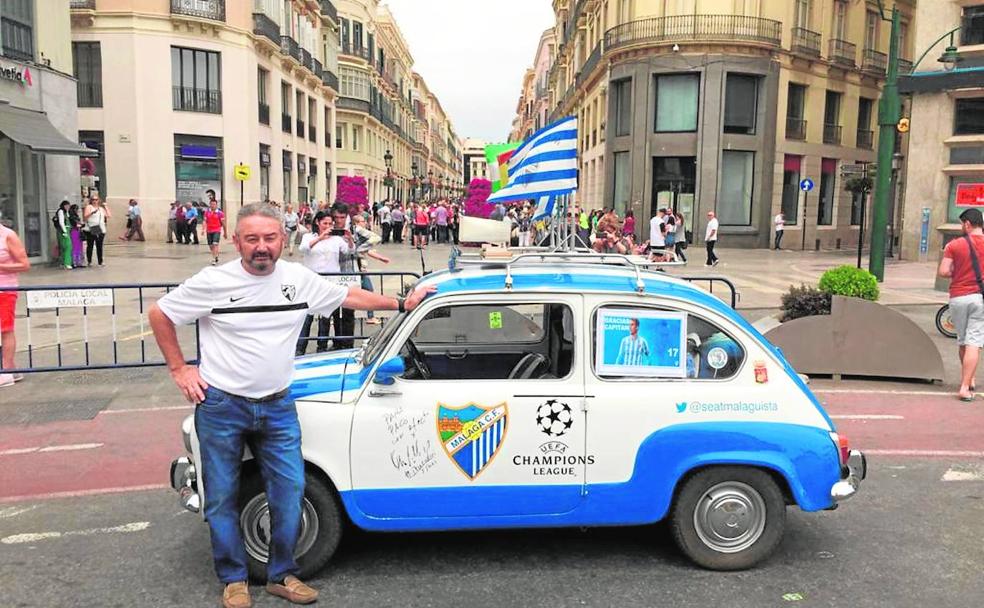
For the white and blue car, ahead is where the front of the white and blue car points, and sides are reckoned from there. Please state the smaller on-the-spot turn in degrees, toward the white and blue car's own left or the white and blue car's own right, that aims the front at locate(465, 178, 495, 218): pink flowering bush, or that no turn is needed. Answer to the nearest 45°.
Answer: approximately 90° to the white and blue car's own right

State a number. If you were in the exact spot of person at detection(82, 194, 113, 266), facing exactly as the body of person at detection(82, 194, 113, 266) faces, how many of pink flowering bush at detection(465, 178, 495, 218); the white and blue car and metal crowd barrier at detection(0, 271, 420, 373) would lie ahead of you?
2

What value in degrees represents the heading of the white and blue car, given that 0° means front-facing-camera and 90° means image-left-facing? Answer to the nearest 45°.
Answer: approximately 90°

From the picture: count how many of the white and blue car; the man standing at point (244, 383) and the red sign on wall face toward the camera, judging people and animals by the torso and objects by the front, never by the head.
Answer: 2

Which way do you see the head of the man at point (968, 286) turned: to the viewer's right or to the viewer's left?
to the viewer's left

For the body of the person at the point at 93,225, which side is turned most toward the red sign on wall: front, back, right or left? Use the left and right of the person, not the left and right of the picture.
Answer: left

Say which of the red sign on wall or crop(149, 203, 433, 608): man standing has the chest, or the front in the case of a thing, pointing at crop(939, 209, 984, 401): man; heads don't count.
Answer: the red sign on wall

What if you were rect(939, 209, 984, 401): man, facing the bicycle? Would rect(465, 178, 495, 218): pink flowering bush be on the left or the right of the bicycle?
left

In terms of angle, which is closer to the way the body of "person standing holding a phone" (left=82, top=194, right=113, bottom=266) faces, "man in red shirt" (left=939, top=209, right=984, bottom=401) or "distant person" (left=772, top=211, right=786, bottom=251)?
the man in red shirt

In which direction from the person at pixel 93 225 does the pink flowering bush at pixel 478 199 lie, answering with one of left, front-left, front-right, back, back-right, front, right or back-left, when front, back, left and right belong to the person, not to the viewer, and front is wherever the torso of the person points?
back-left

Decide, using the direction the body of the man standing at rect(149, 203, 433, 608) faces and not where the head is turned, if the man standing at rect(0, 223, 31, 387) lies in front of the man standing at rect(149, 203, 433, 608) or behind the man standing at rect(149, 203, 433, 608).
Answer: behind

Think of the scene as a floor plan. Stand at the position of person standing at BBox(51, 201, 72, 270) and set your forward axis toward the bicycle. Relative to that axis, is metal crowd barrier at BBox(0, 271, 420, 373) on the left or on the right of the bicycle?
right

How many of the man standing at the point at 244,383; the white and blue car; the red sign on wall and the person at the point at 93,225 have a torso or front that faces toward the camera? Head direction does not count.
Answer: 3

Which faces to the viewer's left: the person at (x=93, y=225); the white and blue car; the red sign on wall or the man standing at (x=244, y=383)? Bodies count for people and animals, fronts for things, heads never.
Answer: the white and blue car

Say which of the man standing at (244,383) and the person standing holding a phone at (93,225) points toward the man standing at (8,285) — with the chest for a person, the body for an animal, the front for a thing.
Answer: the person standing holding a phone
